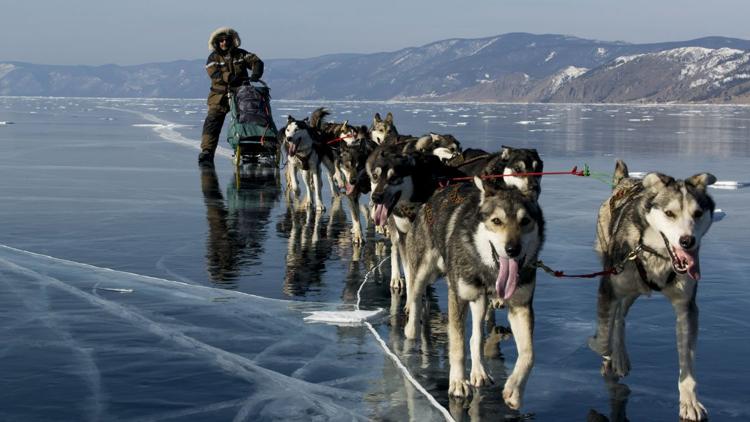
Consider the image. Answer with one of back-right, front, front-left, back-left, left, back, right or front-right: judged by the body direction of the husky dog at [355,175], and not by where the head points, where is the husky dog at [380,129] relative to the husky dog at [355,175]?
back

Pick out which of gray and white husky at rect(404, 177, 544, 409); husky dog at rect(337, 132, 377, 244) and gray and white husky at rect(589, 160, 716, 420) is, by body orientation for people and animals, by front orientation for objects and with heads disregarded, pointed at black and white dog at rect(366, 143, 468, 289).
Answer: the husky dog

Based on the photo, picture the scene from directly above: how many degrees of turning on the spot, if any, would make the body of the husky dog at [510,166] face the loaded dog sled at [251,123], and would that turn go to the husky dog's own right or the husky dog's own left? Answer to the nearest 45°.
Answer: approximately 180°

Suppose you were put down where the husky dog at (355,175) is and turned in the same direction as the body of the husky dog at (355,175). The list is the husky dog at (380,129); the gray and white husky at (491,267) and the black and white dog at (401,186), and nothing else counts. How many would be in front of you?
2

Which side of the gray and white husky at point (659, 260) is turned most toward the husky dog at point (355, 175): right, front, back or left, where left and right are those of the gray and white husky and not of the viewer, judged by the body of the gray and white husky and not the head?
back

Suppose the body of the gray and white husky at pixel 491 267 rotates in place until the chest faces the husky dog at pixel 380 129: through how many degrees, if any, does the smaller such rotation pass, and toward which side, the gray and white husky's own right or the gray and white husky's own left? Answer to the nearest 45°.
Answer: approximately 135° to the gray and white husky's own left

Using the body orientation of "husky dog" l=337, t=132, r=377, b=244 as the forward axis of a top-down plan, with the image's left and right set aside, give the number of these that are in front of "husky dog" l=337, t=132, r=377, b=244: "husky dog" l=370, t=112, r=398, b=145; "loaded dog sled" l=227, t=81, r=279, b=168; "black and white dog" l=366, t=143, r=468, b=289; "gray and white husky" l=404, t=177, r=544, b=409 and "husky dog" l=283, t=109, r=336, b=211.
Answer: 2

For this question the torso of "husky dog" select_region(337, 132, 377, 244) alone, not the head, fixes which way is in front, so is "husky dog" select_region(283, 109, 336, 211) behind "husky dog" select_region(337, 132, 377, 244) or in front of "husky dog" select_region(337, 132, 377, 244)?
behind

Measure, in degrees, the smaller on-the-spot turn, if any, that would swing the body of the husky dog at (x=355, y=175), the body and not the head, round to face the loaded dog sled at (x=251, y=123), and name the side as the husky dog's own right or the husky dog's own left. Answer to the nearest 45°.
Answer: approximately 180°
